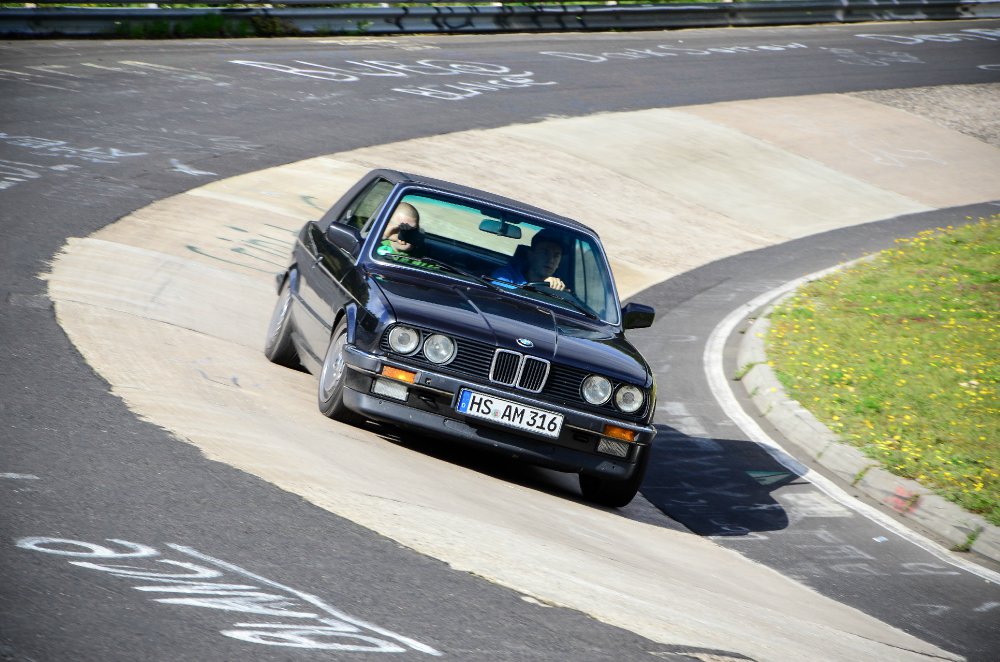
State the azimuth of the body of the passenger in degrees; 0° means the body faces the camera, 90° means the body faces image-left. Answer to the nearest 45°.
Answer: approximately 0°

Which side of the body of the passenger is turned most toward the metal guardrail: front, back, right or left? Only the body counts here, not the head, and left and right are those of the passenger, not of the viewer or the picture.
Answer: back

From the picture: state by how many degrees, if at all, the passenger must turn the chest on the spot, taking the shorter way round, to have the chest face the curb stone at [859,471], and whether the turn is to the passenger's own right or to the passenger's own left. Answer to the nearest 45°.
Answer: approximately 90° to the passenger's own left

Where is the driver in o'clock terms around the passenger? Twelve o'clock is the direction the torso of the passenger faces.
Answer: The driver is roughly at 9 o'clock from the passenger.

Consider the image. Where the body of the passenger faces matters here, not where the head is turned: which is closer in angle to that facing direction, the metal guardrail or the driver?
the driver
